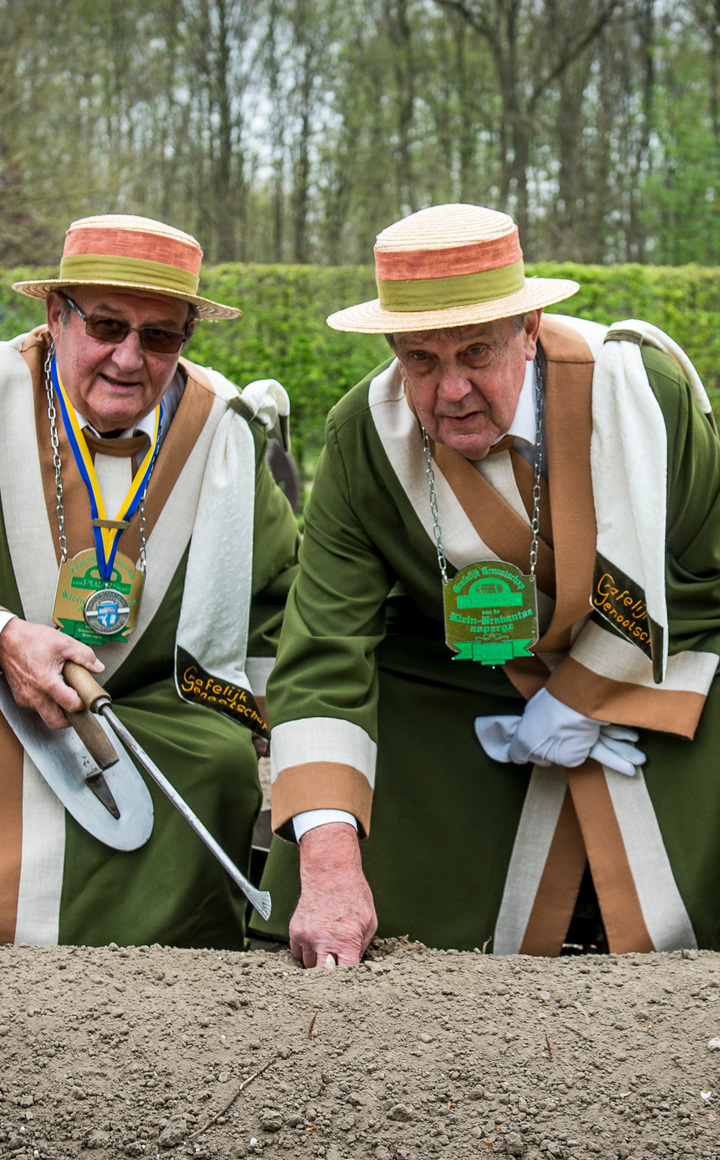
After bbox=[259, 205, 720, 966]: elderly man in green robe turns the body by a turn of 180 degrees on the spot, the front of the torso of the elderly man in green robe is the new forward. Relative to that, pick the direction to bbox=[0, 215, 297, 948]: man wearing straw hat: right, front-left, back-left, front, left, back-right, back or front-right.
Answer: left

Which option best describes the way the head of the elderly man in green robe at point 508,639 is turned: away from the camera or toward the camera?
toward the camera

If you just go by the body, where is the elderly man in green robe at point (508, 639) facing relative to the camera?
toward the camera

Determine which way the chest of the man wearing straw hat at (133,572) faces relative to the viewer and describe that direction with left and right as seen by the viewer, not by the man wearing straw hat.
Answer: facing the viewer
